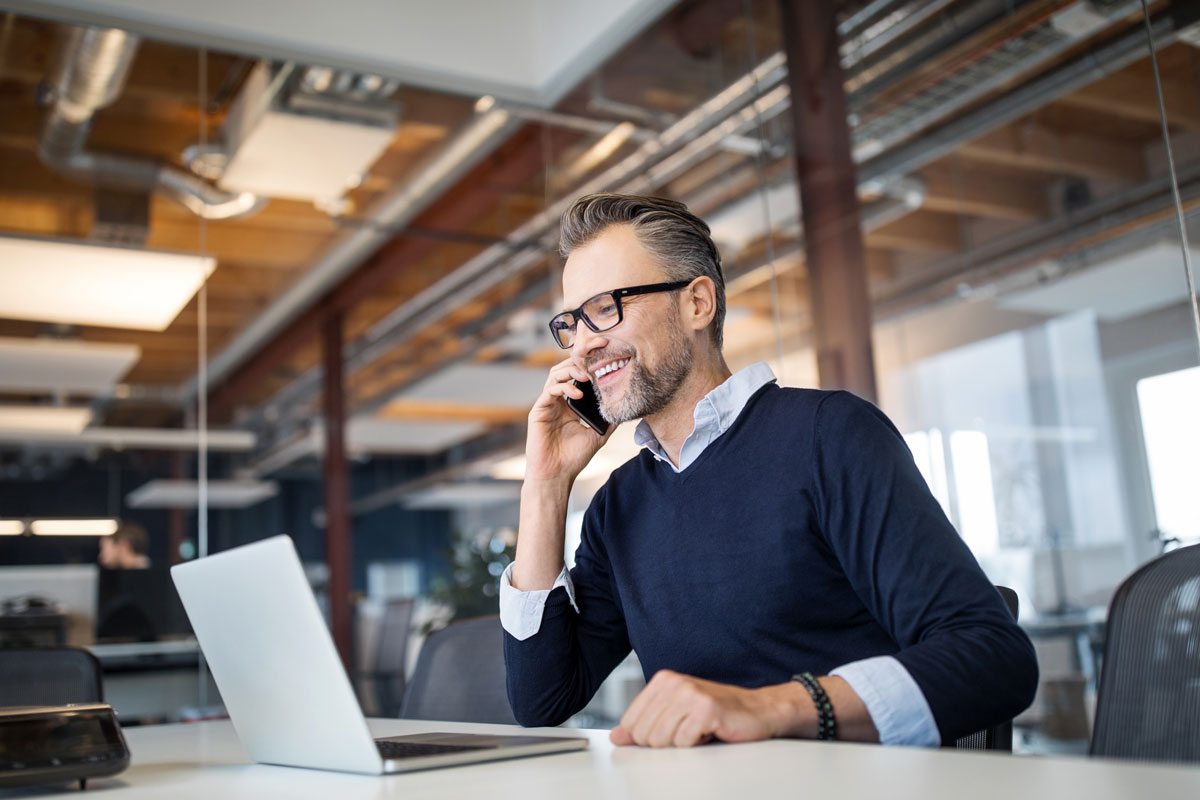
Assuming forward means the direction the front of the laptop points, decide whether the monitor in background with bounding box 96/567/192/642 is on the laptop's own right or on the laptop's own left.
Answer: on the laptop's own left

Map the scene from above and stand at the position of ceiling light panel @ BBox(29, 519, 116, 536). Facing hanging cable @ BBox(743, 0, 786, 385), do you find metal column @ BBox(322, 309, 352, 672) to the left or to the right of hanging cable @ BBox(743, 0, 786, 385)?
left

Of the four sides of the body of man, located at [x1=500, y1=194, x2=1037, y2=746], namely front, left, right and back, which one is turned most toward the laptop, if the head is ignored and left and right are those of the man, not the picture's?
front

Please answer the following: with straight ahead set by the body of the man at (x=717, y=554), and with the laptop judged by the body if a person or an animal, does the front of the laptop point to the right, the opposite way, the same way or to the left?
the opposite way

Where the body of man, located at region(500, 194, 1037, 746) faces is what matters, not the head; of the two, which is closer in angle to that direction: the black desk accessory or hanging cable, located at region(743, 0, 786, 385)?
the black desk accessory

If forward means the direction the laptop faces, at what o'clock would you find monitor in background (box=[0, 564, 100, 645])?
The monitor in background is roughly at 10 o'clock from the laptop.

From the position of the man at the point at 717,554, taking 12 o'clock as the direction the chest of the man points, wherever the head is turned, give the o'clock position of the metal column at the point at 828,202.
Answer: The metal column is roughly at 5 o'clock from the man.

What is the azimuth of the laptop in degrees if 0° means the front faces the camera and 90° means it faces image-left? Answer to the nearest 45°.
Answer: approximately 225°

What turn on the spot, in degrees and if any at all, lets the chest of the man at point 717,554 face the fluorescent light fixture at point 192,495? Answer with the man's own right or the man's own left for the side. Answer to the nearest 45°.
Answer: approximately 90° to the man's own right

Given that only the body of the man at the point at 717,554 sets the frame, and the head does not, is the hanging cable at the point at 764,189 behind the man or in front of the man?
behind

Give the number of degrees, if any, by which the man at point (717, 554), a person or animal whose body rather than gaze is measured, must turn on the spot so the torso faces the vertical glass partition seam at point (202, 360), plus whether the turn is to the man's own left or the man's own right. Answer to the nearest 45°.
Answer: approximately 90° to the man's own right
